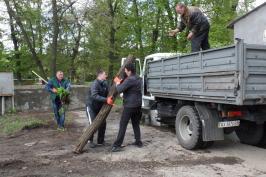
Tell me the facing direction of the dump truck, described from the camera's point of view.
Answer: facing away from the viewer and to the left of the viewer

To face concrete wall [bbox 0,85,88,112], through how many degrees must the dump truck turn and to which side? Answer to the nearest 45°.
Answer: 0° — it already faces it

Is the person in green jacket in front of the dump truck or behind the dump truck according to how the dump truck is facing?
in front

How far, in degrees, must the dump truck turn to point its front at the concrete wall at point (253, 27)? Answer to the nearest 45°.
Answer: approximately 45° to its right

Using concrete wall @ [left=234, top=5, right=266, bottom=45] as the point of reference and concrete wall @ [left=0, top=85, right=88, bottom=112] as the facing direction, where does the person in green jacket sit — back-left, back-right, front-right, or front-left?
front-left
